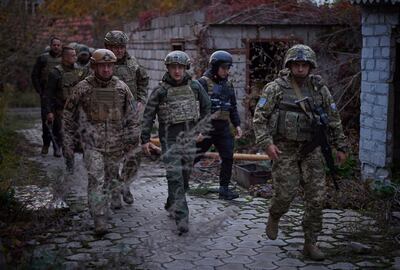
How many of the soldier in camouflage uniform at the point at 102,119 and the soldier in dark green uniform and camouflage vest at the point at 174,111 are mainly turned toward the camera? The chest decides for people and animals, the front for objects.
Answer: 2

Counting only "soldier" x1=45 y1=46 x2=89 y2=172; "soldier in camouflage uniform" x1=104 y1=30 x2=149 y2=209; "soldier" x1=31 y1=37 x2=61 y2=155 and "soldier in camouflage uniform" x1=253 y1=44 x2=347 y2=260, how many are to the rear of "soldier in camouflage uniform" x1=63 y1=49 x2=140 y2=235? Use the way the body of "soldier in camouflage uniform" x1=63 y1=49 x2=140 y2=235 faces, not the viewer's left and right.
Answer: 3

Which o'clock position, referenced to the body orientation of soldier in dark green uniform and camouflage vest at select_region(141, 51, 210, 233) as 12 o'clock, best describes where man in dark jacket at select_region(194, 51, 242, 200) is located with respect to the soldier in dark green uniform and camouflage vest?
The man in dark jacket is roughly at 7 o'clock from the soldier in dark green uniform and camouflage vest.

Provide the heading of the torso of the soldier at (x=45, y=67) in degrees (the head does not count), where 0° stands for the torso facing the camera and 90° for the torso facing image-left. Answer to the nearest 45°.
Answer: approximately 315°

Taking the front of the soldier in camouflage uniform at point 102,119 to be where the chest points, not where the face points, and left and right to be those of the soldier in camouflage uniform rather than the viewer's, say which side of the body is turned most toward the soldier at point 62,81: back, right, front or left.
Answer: back

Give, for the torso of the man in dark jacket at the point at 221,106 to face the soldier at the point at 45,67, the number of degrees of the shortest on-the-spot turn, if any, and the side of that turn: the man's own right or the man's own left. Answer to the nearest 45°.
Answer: approximately 180°

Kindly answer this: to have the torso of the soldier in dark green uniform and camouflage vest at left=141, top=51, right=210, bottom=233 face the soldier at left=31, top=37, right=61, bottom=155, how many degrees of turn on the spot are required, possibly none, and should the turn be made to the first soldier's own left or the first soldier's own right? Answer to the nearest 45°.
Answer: approximately 135° to the first soldier's own right
